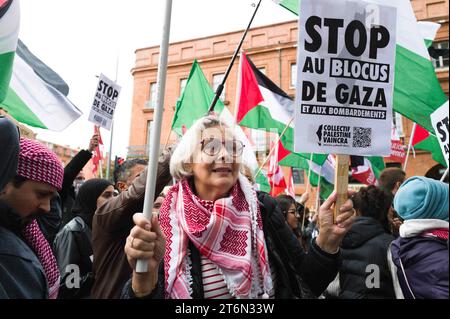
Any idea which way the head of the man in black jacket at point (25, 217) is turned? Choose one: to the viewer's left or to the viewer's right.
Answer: to the viewer's right

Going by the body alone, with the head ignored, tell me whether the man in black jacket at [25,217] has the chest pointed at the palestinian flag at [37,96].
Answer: no

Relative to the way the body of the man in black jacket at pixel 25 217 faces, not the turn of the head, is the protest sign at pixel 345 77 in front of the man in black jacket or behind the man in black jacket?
in front

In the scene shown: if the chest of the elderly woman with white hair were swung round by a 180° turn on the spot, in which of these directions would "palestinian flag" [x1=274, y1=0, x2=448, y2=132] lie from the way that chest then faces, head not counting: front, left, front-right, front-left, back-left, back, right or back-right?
front-right

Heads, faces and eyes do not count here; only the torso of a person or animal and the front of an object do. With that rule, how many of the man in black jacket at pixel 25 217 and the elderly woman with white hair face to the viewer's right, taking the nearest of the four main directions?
1

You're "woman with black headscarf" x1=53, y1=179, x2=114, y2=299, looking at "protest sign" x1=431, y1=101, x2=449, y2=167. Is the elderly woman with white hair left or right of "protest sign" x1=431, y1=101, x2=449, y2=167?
right

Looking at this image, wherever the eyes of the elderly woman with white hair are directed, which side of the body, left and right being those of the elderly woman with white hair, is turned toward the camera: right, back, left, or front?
front

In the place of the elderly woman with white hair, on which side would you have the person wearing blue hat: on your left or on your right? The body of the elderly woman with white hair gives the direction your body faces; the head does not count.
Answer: on your left

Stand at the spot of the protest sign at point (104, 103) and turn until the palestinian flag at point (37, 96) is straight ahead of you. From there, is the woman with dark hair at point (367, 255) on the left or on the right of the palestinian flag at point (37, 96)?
left

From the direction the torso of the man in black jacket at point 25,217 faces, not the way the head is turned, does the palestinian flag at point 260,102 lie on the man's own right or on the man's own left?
on the man's own left

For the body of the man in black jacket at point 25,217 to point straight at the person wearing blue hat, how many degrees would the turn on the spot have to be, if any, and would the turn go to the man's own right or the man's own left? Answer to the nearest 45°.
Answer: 0° — they already face them
